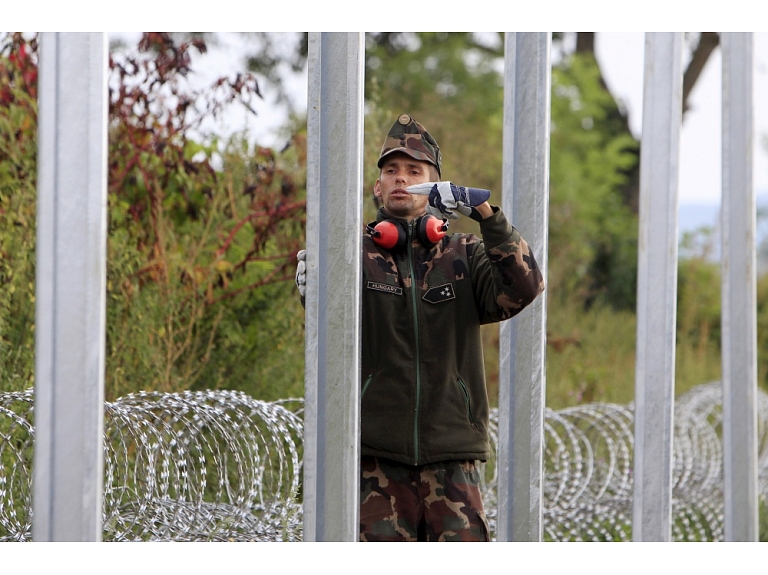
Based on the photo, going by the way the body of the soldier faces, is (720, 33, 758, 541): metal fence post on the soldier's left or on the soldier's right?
on the soldier's left

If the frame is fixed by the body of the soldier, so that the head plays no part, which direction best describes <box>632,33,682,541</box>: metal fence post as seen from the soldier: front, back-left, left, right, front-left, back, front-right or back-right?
left

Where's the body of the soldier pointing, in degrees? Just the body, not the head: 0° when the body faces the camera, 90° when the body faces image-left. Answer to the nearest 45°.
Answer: approximately 0°
